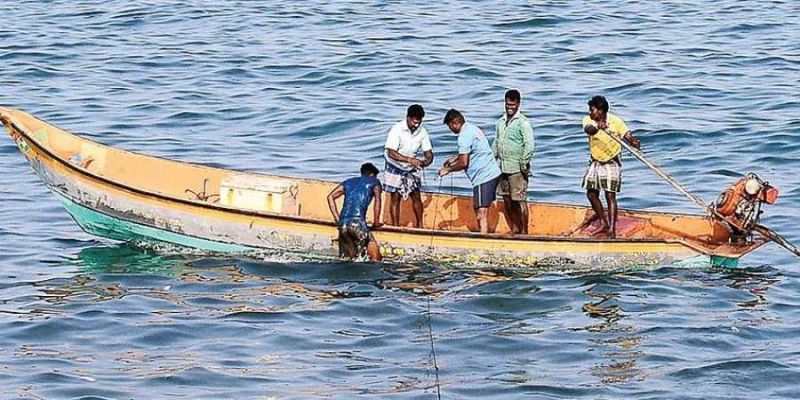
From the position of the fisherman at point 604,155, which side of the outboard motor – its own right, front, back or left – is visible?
front

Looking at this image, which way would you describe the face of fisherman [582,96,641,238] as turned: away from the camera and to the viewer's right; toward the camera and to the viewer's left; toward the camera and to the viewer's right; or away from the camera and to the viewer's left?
toward the camera and to the viewer's left

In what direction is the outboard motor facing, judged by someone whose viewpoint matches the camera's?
facing to the left of the viewer

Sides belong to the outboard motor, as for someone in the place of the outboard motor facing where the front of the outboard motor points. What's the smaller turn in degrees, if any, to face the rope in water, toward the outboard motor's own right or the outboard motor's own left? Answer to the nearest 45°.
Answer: approximately 45° to the outboard motor's own left

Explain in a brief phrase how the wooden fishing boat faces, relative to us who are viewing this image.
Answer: facing to the left of the viewer

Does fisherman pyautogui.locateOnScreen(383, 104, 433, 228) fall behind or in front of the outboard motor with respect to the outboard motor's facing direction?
in front

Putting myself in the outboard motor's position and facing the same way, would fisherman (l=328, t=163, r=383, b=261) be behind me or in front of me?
in front

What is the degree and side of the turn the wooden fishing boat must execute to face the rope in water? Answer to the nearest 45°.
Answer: approximately 135° to its left

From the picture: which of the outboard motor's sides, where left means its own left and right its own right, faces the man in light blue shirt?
front

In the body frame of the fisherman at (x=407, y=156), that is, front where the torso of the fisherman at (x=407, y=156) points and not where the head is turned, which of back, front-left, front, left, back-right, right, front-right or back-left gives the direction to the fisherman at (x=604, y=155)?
front-left

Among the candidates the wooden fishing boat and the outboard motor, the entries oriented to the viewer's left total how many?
2
